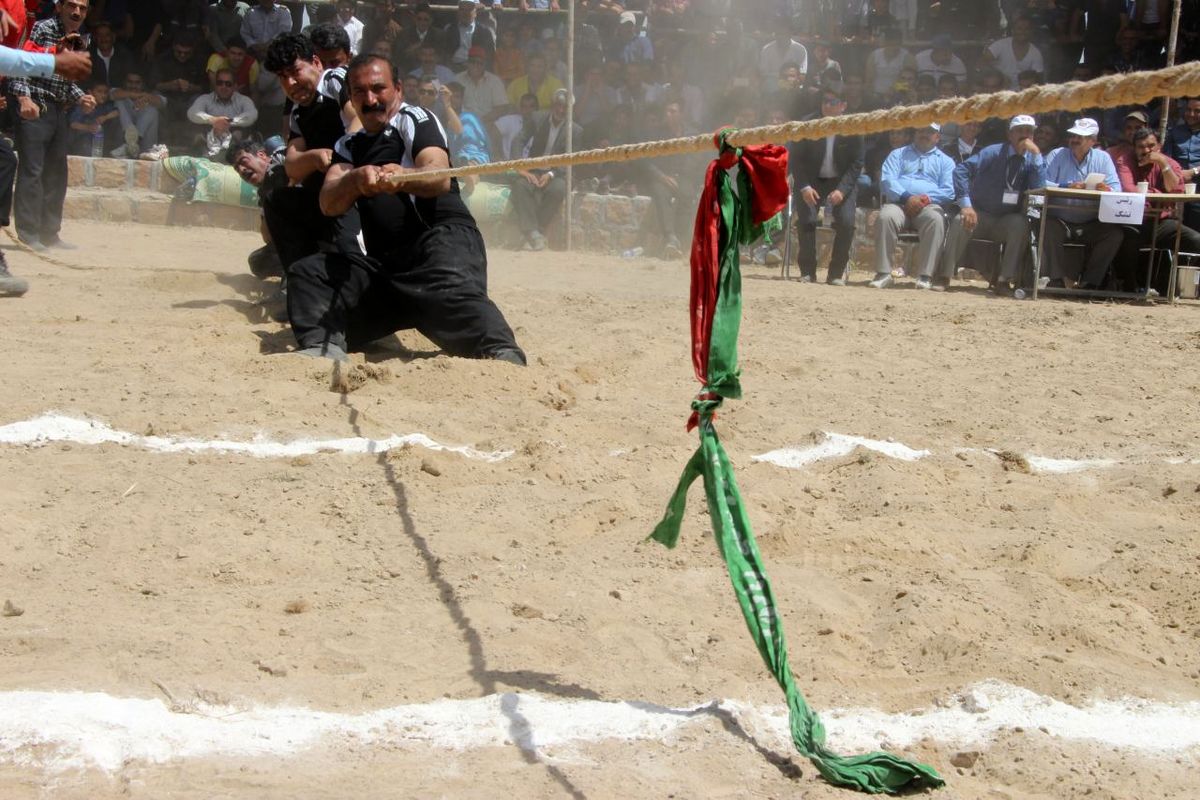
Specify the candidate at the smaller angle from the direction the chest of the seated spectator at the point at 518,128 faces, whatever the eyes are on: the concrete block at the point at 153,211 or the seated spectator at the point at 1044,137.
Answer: the concrete block

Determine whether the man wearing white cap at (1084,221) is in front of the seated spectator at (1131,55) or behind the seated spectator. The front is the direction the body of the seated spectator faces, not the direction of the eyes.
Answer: in front

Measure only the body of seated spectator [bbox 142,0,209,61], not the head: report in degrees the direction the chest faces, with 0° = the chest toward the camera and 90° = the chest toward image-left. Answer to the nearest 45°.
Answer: approximately 0°

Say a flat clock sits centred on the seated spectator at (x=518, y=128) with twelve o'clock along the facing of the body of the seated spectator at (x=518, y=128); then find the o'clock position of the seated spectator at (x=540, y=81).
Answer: the seated spectator at (x=540, y=81) is roughly at 5 o'clock from the seated spectator at (x=518, y=128).

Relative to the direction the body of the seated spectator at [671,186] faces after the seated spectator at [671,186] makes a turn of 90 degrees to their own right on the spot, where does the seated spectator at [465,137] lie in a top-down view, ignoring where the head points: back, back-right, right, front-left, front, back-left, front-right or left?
front

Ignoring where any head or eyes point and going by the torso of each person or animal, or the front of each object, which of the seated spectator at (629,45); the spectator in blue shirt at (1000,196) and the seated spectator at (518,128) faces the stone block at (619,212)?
the seated spectator at (629,45)
